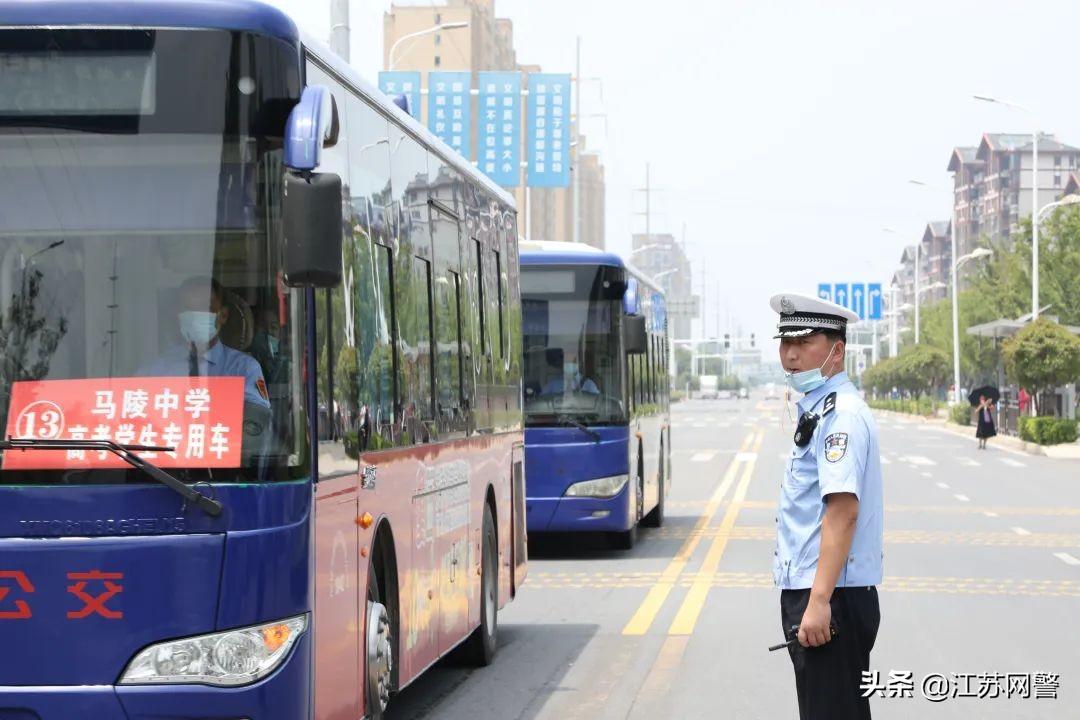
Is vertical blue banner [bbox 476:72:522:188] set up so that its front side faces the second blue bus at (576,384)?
yes

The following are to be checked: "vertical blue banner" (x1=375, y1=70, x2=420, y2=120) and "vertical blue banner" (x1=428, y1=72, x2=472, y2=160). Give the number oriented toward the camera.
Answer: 2

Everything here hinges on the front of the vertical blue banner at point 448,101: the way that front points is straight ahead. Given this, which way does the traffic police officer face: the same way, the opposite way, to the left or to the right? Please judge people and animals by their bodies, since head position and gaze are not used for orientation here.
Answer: to the right

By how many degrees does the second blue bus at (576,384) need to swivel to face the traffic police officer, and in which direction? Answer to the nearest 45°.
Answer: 0° — it already faces them

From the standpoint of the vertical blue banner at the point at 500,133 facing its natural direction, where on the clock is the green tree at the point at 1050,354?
The green tree is roughly at 9 o'clock from the vertical blue banner.

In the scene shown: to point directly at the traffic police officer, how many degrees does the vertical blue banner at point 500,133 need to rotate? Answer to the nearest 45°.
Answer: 0° — it already faces them

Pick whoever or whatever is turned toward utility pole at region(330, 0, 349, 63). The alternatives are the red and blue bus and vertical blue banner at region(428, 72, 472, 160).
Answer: the vertical blue banner

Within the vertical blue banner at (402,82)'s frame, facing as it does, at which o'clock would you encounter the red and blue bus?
The red and blue bus is roughly at 12 o'clock from the vertical blue banner.
